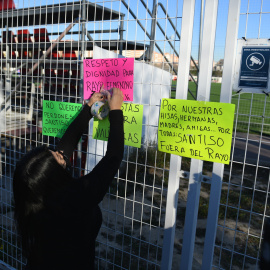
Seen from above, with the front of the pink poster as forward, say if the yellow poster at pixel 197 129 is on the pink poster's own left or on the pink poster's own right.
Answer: on the pink poster's own left

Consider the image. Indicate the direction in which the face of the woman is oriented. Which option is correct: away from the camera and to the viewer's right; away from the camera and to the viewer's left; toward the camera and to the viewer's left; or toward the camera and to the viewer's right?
away from the camera and to the viewer's right

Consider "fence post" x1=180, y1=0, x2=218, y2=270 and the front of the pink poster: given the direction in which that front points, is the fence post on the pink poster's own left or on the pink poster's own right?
on the pink poster's own left

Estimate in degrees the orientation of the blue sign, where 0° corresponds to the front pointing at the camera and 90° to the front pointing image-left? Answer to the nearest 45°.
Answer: approximately 0°

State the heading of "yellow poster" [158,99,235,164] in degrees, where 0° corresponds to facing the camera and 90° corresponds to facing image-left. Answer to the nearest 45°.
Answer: approximately 0°

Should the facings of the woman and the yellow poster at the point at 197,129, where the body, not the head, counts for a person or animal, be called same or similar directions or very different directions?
very different directions

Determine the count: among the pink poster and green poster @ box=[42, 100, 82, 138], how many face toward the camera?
2

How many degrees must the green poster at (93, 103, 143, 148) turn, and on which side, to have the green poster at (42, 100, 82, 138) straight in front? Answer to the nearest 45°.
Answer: approximately 135° to its right

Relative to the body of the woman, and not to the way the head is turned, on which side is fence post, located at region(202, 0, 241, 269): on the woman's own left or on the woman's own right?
on the woman's own right

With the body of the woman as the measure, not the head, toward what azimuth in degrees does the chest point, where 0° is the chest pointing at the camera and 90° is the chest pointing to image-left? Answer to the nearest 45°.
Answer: approximately 225°

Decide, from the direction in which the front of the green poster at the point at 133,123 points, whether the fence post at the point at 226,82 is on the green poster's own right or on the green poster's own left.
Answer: on the green poster's own left
